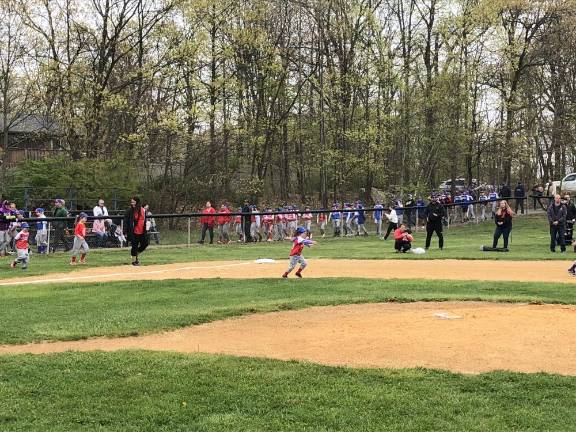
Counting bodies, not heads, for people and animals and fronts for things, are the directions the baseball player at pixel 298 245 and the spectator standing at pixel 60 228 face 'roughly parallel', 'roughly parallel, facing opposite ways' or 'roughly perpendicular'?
roughly perpendicular
